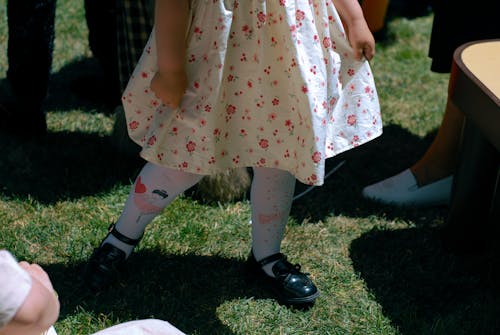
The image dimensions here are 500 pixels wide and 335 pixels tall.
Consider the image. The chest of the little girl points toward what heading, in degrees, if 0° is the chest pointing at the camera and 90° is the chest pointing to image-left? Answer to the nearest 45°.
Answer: approximately 0°
